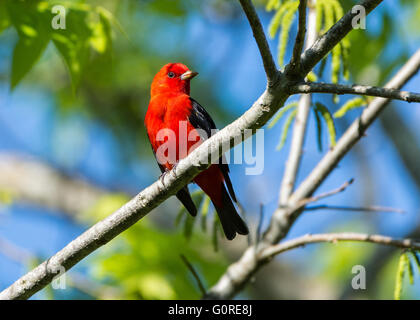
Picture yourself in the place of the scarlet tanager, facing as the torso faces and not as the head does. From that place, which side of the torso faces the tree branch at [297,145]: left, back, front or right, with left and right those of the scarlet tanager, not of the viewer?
left

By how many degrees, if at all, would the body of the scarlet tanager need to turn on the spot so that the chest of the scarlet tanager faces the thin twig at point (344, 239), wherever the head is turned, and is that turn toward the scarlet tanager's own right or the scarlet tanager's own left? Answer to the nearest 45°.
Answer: approximately 90° to the scarlet tanager's own left

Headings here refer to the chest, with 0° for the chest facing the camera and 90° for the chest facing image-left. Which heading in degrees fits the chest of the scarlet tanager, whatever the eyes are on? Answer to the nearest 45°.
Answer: approximately 45°

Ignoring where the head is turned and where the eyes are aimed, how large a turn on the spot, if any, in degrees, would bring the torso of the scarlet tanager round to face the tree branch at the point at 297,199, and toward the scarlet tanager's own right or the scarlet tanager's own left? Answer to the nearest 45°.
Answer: approximately 90° to the scarlet tanager's own left

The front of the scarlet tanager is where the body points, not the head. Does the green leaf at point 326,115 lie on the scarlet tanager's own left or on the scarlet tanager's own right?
on the scarlet tanager's own left
